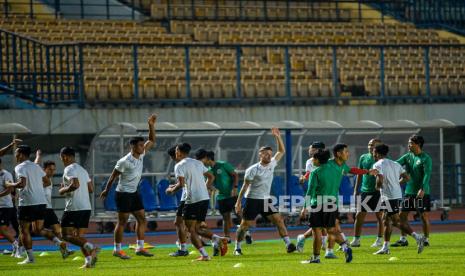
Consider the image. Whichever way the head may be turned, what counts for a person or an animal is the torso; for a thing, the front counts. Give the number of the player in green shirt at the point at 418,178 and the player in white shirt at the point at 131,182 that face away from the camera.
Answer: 0

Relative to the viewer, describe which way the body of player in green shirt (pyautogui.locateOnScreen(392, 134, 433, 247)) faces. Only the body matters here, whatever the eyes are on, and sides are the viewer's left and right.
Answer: facing the viewer and to the left of the viewer

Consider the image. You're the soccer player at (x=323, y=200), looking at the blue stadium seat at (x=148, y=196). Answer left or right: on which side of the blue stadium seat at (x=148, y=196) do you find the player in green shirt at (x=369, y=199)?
right

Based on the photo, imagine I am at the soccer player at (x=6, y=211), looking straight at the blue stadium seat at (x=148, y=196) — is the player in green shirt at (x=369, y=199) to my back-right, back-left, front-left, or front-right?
front-right

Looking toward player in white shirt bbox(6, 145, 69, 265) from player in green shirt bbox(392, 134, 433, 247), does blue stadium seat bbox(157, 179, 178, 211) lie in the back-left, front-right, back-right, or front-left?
front-right

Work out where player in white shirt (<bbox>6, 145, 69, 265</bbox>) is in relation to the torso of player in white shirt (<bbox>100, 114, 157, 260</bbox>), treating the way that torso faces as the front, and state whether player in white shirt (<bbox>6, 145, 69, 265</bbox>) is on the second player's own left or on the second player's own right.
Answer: on the second player's own right

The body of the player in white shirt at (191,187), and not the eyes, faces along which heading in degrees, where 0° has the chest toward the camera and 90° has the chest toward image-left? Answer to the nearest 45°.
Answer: approximately 135°
